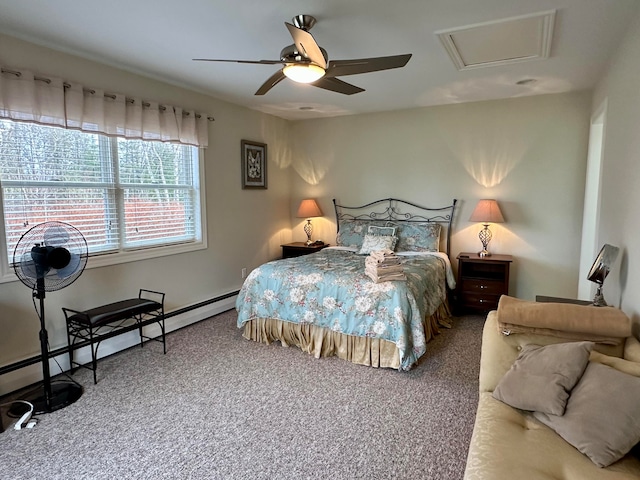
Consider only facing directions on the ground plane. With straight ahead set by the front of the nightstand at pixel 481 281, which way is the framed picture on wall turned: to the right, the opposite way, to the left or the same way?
to the left

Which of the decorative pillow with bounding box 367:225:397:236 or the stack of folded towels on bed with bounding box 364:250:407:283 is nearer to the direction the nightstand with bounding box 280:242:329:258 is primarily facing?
the stack of folded towels on bed

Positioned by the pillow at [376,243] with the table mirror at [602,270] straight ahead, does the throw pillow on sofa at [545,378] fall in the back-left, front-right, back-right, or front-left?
front-right

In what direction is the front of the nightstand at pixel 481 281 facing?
toward the camera

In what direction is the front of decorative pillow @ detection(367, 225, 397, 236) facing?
toward the camera

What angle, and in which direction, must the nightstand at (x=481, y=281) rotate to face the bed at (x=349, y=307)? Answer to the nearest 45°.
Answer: approximately 45° to its right

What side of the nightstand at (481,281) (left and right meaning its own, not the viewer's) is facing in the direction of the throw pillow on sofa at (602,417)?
front

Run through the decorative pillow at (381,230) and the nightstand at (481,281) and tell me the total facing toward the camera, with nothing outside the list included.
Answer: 2

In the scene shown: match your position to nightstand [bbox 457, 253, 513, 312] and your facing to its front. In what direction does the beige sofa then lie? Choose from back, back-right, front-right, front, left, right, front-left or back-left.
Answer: front

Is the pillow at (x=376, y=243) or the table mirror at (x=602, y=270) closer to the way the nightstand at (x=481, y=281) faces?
the table mirror

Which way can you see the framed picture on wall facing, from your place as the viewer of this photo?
facing the viewer and to the right of the viewer

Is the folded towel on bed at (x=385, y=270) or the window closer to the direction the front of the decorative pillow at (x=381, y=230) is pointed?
the folded towel on bed

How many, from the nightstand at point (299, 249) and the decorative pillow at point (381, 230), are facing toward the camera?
2

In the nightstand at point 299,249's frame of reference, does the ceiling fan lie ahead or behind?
ahead

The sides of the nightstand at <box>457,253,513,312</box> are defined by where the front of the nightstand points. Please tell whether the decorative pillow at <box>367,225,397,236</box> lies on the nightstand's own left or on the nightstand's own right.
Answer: on the nightstand's own right

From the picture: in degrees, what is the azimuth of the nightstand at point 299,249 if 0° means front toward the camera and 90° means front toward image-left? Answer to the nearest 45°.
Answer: approximately 0°

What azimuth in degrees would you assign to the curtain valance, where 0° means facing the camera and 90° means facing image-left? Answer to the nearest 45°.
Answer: approximately 315°

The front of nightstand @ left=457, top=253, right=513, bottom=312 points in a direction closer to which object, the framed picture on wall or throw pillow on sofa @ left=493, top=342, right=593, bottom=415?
the throw pillow on sofa

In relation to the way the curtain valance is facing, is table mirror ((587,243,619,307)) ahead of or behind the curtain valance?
ahead
